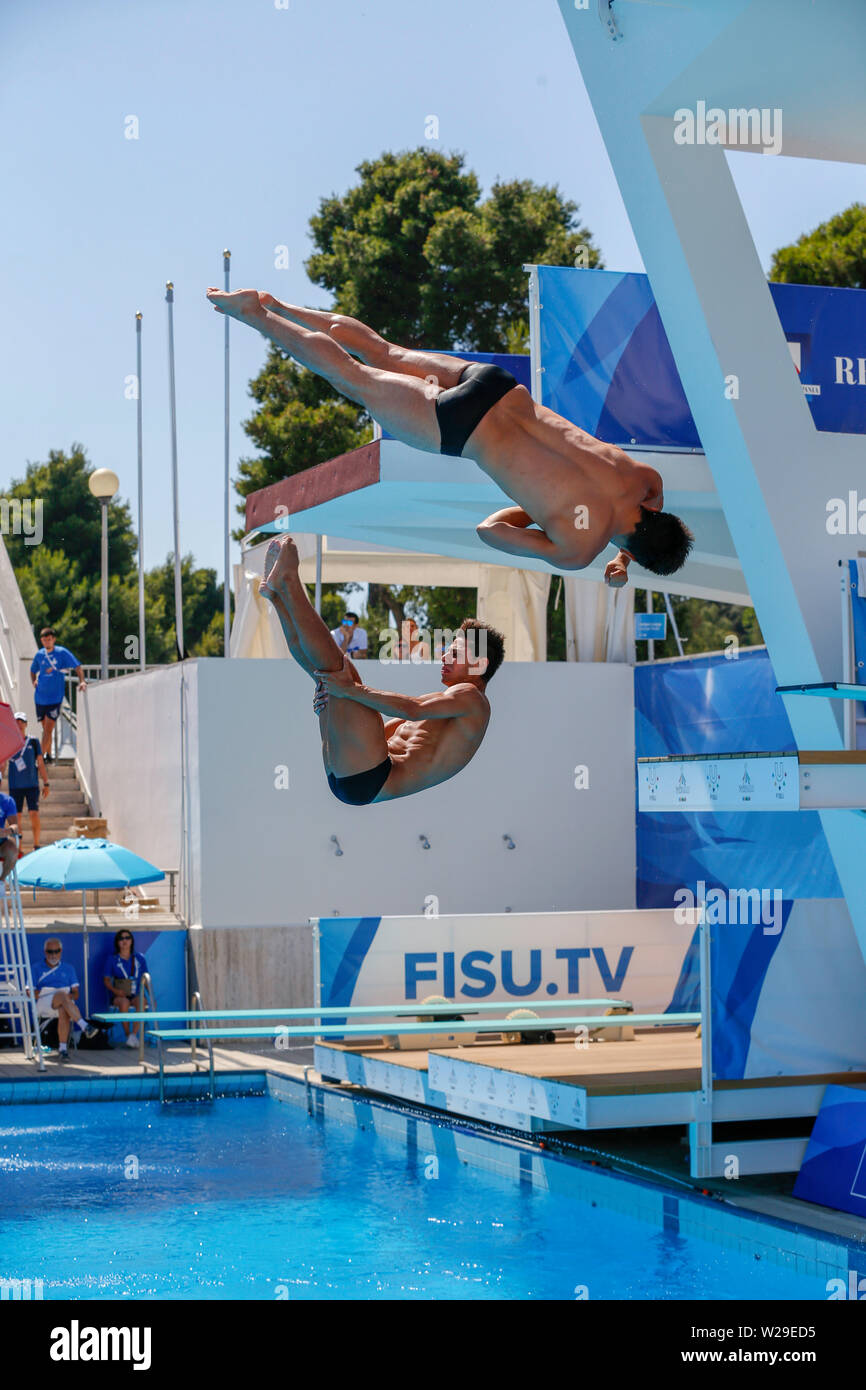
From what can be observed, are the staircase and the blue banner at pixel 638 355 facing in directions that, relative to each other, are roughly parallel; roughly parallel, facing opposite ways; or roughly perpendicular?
roughly parallel

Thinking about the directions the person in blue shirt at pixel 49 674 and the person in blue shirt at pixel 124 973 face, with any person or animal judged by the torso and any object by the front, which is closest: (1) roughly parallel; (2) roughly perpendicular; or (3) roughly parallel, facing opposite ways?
roughly parallel

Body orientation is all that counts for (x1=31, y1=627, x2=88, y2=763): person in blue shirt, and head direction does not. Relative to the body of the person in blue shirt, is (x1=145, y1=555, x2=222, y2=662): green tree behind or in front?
behind

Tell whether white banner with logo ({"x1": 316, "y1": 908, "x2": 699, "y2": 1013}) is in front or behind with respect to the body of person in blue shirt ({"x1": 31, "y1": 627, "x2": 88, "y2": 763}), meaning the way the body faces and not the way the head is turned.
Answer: in front

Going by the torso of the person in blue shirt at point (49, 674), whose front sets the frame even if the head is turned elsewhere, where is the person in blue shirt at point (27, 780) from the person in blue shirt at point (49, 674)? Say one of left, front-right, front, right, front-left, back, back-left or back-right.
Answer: front

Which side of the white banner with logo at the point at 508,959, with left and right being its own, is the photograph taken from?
front

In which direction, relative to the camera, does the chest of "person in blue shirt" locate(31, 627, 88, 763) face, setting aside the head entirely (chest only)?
toward the camera

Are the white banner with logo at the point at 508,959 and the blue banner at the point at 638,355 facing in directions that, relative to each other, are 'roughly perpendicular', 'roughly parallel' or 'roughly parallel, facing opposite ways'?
roughly parallel

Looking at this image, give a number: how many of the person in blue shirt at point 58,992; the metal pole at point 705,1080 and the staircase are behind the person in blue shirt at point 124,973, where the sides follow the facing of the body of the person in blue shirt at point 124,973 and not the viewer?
1

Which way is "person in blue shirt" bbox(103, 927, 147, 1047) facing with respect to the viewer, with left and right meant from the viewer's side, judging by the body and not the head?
facing the viewer

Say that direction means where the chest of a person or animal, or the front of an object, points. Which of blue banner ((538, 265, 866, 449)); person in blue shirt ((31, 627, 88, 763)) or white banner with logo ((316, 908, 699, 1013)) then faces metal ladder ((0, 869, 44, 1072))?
the person in blue shirt

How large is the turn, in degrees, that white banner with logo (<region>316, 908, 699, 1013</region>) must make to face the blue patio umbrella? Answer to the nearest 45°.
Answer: approximately 90° to its right
